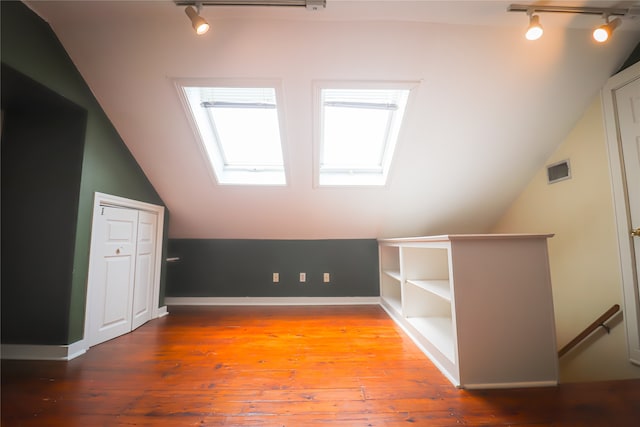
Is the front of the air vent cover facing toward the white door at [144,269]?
yes

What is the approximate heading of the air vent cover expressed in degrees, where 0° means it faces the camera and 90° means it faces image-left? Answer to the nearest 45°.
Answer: approximately 45°

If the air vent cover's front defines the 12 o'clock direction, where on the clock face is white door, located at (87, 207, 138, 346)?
The white door is roughly at 12 o'clock from the air vent cover.

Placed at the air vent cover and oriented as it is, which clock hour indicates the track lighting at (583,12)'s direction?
The track lighting is roughly at 10 o'clock from the air vent cover.

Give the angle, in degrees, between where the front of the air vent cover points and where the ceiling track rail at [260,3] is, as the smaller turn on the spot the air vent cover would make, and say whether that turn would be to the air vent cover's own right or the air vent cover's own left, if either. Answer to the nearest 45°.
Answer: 0° — it already faces it

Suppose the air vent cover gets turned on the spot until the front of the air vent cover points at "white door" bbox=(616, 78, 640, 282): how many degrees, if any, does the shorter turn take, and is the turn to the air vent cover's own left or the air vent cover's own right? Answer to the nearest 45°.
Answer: approximately 90° to the air vent cover's own left

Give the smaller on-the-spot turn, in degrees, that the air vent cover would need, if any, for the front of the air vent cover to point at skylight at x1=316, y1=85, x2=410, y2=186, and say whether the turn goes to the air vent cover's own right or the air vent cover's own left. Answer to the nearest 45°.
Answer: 0° — it already faces it

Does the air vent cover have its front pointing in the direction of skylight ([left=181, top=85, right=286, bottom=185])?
yes
